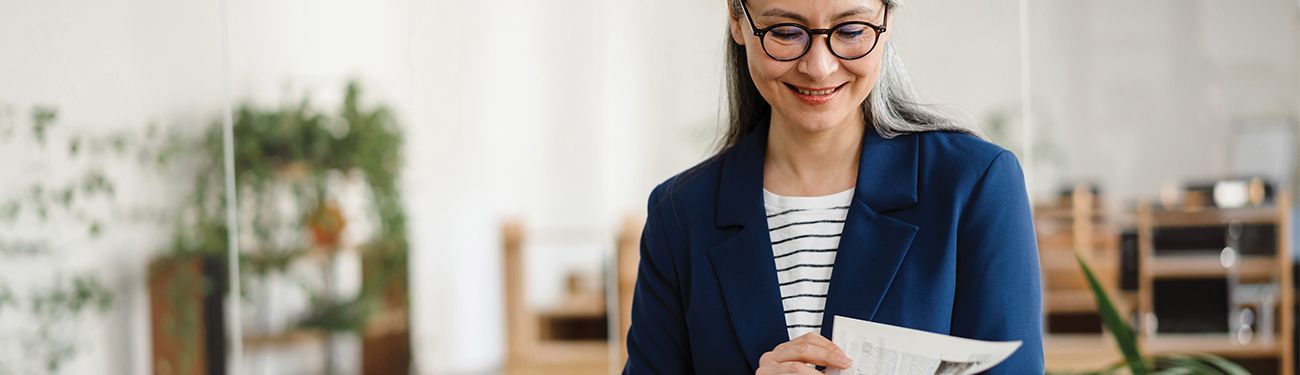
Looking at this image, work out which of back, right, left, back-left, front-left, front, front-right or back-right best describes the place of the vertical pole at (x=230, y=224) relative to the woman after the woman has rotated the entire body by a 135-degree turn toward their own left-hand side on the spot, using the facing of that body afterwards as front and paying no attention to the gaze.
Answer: left

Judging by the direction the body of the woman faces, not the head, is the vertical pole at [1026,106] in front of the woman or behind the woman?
behind

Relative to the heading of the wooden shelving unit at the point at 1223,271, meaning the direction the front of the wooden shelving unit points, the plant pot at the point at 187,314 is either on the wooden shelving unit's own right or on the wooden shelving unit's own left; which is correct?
on the wooden shelving unit's own right

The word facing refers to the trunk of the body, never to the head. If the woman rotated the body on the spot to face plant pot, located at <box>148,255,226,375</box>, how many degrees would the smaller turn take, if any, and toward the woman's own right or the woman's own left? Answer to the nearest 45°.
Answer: approximately 135° to the woman's own right

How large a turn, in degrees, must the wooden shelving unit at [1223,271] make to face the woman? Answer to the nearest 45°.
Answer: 0° — it already faces them

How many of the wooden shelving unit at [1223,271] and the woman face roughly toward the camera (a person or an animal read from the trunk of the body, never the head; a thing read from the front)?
2

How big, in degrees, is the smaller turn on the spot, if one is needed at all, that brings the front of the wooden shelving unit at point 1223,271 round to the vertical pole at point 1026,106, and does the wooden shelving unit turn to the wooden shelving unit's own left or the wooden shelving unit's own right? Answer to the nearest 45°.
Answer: approximately 45° to the wooden shelving unit's own right

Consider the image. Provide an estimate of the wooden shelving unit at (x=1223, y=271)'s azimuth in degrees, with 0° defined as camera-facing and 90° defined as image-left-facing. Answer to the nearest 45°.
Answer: approximately 0°
